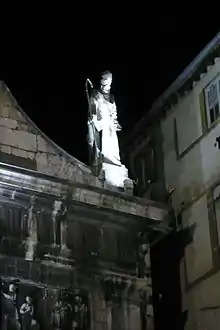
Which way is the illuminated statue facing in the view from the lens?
facing the viewer and to the right of the viewer
